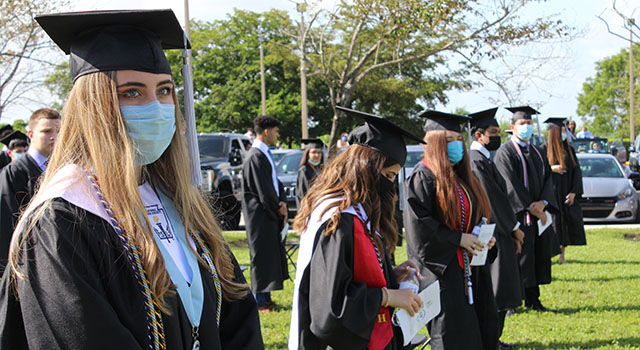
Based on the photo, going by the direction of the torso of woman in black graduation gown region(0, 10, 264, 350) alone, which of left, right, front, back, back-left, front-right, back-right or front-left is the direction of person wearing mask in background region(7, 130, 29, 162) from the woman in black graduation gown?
back-left

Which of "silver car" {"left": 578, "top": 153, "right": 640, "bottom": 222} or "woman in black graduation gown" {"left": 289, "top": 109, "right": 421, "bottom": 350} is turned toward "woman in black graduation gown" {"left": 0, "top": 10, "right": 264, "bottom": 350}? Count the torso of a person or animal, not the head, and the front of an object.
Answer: the silver car

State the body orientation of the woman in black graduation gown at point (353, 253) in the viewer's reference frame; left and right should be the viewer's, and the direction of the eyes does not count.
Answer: facing to the right of the viewer

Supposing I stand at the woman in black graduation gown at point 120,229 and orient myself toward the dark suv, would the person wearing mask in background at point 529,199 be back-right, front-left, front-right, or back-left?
front-right

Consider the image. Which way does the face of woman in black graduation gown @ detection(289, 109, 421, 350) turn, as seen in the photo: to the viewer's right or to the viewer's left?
to the viewer's right

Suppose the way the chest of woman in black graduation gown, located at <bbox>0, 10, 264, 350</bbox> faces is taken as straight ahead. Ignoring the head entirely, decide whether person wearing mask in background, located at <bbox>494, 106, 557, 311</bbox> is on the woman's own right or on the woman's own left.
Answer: on the woman's own left

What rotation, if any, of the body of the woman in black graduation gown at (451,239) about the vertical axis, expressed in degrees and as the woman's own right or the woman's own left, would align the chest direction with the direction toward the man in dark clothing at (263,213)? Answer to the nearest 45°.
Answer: approximately 180°

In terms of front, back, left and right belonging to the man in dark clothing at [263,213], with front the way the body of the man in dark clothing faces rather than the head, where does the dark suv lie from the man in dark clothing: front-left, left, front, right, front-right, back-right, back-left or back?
left

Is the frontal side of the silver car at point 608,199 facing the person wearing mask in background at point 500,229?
yes

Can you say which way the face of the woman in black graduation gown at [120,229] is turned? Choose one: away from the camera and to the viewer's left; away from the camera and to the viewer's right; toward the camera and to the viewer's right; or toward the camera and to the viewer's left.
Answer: toward the camera and to the viewer's right
